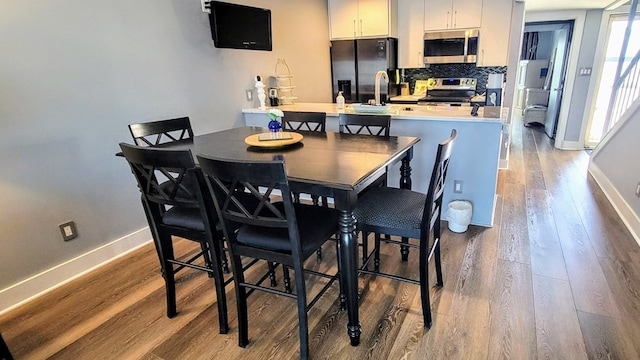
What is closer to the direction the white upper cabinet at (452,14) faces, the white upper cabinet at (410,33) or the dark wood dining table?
the dark wood dining table

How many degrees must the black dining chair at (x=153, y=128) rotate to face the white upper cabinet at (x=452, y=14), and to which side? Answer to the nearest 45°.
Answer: approximately 45° to its left

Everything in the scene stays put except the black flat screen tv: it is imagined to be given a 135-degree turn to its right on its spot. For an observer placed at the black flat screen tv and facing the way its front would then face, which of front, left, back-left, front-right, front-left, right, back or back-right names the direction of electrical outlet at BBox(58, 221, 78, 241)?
front-left

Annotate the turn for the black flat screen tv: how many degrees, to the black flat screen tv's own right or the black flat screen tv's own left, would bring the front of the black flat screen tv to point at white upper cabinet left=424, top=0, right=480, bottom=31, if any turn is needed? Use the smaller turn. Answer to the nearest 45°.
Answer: approximately 45° to the black flat screen tv's own left

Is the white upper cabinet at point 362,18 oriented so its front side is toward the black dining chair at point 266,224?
yes

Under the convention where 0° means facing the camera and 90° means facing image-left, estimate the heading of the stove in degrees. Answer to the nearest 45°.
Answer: approximately 0°

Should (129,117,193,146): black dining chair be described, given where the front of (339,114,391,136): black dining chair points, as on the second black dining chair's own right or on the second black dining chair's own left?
on the second black dining chair's own right

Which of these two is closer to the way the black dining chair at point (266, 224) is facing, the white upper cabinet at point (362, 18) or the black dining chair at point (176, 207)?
the white upper cabinet

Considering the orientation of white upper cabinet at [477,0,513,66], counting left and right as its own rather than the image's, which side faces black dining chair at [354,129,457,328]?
front

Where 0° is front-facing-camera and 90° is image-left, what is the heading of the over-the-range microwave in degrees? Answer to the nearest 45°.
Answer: approximately 0°

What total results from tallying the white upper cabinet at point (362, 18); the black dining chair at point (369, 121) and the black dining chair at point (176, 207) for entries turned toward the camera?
2

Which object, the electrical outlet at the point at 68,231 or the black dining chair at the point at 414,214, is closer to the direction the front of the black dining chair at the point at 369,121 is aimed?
the black dining chair
